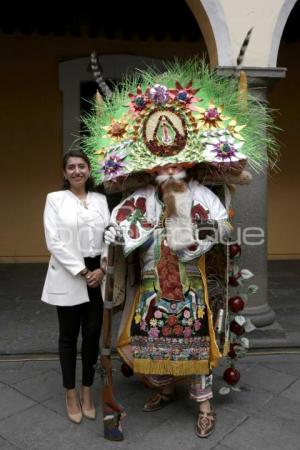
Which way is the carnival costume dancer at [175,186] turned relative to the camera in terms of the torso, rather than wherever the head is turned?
toward the camera

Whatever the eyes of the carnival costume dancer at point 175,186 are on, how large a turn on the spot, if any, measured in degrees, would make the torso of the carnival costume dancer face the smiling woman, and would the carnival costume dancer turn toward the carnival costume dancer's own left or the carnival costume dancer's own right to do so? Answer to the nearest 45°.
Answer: approximately 90° to the carnival costume dancer's own right

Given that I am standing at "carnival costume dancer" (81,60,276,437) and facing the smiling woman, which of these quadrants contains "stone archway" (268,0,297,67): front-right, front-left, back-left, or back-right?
back-right

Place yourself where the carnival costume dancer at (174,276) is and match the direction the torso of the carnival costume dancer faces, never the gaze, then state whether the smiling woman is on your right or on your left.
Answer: on your right

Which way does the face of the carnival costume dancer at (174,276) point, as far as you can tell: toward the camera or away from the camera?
toward the camera
